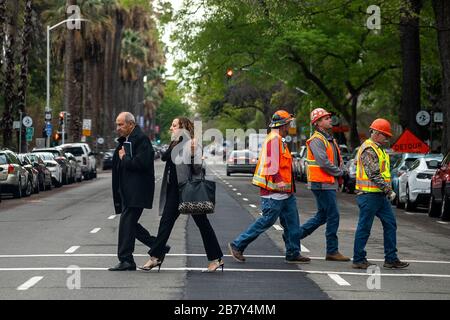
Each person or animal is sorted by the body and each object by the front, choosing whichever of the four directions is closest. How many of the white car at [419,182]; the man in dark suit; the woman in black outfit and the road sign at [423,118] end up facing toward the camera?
1

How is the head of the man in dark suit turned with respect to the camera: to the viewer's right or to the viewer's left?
to the viewer's left

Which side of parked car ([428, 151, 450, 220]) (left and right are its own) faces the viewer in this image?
back

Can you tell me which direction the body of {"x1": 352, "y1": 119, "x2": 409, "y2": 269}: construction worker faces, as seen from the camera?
to the viewer's right

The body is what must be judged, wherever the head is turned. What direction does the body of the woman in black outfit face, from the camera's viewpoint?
to the viewer's left

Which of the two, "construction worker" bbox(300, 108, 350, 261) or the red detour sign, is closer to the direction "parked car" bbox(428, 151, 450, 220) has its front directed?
the red detour sign

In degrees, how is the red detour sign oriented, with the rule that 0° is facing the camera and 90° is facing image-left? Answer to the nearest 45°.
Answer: approximately 0°

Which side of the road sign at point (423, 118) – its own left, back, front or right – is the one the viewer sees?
front

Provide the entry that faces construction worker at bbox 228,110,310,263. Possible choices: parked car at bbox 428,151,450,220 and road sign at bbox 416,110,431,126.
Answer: the road sign

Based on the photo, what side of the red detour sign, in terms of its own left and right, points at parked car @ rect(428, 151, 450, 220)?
front
